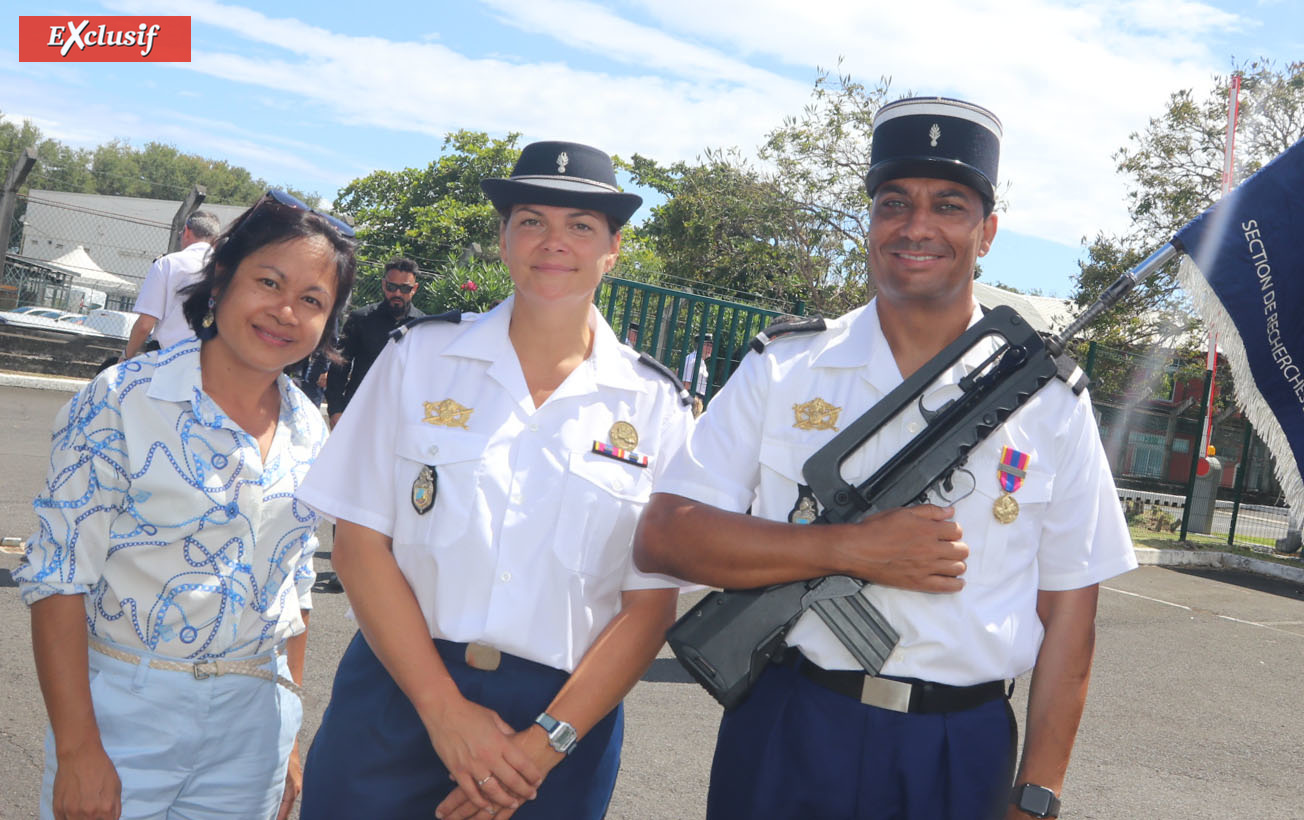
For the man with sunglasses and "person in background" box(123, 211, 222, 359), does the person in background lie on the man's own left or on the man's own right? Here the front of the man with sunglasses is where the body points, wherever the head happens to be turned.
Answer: on the man's own right

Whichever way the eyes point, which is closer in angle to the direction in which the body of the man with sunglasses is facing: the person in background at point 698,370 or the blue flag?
the blue flag

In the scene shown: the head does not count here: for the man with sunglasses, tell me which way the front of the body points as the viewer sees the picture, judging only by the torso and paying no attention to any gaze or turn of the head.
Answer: toward the camera

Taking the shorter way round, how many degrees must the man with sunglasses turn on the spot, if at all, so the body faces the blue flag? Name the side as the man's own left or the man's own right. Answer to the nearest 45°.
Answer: approximately 45° to the man's own left

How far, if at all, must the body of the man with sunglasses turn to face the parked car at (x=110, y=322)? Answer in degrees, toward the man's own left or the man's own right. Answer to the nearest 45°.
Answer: approximately 180°

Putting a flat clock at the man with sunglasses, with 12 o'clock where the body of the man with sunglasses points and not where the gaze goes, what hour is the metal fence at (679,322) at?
The metal fence is roughly at 8 o'clock from the man with sunglasses.

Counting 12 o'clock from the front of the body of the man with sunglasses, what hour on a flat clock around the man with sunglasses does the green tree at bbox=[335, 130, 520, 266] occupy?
The green tree is roughly at 6 o'clock from the man with sunglasses.
